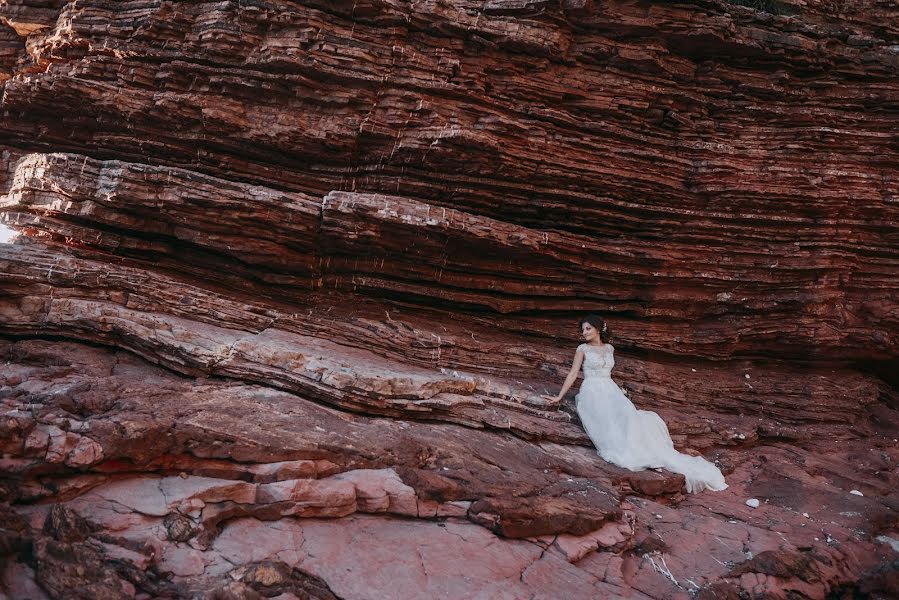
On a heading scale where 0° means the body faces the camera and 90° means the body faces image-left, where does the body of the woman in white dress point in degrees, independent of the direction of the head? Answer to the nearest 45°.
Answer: approximately 0°
